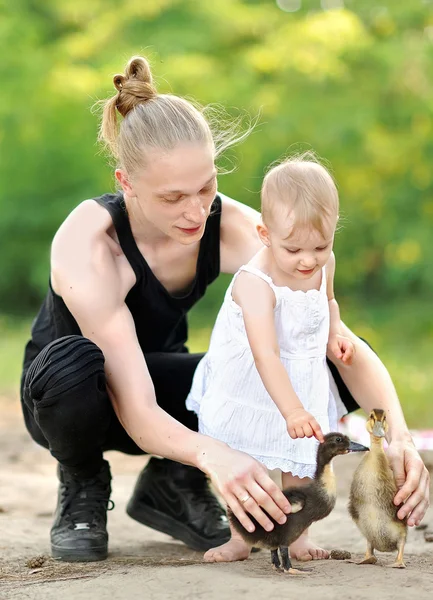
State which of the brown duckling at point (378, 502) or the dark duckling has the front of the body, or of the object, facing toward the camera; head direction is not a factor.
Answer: the brown duckling

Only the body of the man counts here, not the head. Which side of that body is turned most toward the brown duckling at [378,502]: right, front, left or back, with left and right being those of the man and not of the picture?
front

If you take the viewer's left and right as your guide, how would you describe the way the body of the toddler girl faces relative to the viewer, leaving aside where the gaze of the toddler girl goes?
facing the viewer and to the right of the viewer

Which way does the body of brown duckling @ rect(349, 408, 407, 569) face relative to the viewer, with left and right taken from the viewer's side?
facing the viewer

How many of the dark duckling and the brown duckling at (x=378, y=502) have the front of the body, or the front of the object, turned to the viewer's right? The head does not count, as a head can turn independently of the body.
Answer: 1

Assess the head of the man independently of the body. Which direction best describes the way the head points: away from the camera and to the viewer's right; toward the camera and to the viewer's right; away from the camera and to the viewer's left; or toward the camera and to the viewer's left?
toward the camera and to the viewer's right

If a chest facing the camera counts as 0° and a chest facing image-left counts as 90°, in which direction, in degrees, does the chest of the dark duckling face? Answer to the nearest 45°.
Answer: approximately 270°
